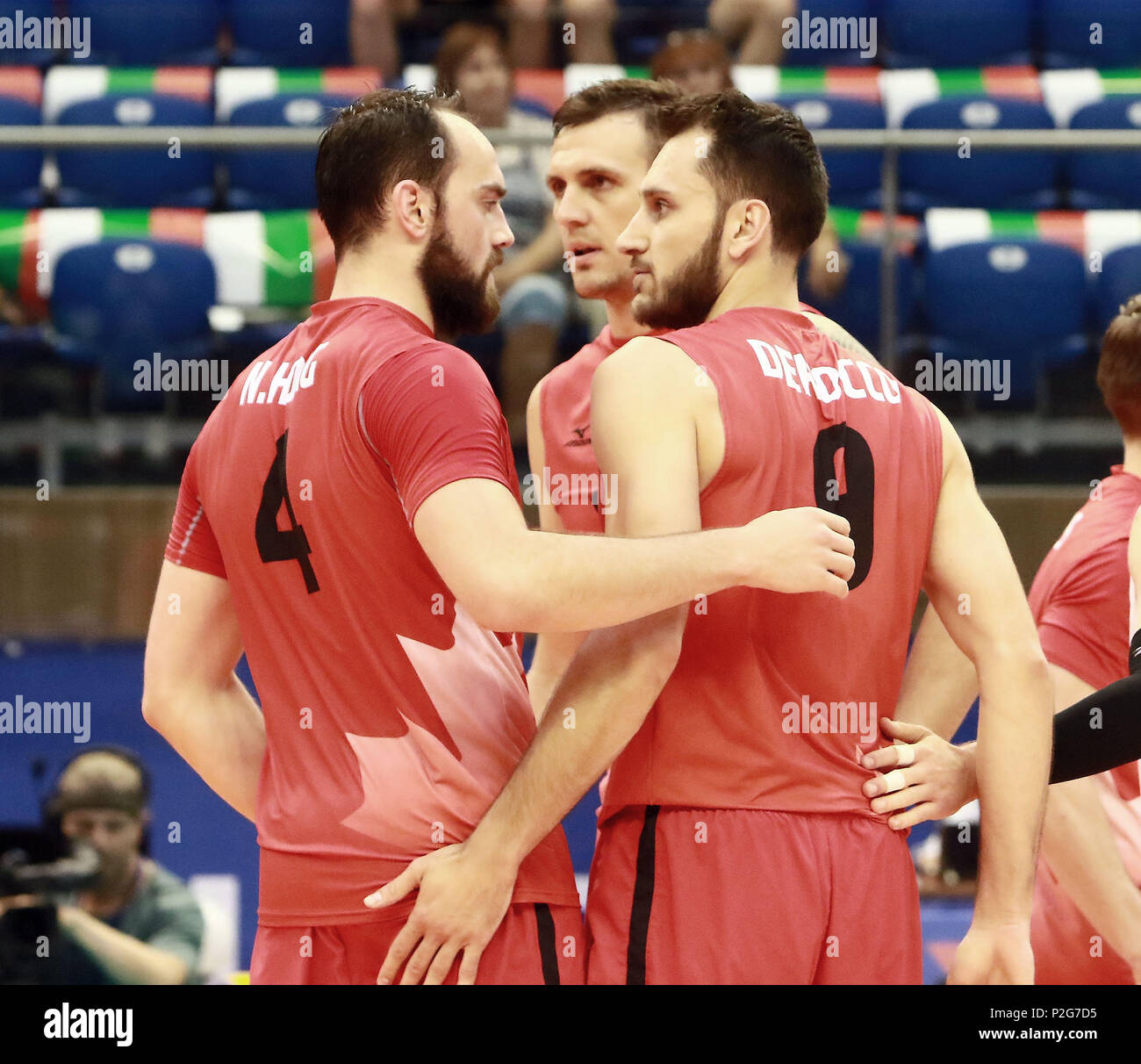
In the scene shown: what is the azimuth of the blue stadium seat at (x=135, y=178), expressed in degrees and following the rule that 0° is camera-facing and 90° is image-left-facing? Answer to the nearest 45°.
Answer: approximately 0°

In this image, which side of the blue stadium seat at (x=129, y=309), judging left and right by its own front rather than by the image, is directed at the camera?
front

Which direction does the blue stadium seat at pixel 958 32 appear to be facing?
toward the camera

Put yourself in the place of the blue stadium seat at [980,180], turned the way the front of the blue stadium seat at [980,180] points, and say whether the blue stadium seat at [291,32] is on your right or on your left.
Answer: on your right

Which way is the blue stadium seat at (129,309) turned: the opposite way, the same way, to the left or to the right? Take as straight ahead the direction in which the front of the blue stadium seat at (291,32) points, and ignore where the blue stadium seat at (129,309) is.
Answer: the same way

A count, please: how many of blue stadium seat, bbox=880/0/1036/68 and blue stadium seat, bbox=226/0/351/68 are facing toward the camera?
2

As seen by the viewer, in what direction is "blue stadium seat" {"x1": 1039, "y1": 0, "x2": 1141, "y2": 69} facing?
toward the camera

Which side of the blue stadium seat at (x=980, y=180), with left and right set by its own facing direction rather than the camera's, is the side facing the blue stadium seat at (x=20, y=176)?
right

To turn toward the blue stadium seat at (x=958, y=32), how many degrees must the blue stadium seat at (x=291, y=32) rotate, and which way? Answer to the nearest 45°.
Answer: approximately 90° to its left

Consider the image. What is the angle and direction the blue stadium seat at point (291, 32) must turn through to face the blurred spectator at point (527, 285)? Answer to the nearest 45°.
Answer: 0° — it already faces them

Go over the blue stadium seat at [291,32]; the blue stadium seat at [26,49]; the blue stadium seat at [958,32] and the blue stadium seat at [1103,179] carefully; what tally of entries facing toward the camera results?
4

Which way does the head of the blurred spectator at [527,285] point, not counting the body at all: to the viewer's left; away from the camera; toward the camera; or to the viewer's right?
toward the camera

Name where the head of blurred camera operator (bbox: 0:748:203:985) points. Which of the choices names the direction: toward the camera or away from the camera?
toward the camera

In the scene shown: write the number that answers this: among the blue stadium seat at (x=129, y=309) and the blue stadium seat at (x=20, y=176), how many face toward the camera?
2

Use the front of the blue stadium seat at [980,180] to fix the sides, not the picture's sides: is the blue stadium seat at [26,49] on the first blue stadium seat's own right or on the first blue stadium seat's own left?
on the first blue stadium seat's own right

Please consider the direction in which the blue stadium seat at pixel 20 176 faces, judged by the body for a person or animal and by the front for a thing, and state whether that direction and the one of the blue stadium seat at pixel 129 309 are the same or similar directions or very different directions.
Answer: same or similar directions

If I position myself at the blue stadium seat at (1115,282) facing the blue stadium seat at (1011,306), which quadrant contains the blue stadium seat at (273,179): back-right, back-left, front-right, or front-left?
front-right
